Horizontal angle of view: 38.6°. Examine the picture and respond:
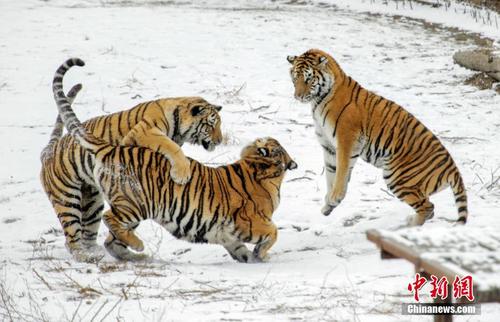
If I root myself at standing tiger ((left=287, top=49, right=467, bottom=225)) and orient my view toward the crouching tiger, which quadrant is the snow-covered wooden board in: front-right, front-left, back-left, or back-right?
front-left

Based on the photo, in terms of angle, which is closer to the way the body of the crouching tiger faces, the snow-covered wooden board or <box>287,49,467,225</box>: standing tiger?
the standing tiger

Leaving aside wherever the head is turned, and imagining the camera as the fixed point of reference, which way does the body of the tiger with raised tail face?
to the viewer's right

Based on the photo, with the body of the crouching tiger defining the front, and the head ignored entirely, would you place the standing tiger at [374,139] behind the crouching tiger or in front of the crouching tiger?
in front

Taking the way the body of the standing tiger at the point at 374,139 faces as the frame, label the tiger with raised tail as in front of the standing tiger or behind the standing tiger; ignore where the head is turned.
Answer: in front

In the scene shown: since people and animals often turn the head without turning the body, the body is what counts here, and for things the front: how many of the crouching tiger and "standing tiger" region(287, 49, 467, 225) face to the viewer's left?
1

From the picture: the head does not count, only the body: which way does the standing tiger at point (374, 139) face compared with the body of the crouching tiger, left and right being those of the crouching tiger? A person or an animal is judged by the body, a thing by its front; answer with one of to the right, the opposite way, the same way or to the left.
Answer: the opposite way

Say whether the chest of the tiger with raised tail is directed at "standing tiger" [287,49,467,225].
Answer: yes

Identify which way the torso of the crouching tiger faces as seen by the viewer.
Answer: to the viewer's right

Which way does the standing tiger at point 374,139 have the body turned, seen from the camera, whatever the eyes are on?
to the viewer's left

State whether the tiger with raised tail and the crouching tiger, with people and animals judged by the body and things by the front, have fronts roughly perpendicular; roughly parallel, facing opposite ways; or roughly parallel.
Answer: roughly parallel

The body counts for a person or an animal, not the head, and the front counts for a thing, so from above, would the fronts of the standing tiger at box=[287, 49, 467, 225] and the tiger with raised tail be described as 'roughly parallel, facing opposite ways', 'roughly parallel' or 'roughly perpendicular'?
roughly parallel, facing opposite ways

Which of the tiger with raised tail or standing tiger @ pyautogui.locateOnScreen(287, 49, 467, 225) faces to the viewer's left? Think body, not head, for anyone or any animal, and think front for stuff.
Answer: the standing tiger

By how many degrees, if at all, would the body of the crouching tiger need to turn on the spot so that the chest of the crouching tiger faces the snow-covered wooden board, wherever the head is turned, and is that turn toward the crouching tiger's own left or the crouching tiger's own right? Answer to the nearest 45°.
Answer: approximately 90° to the crouching tiger's own right
